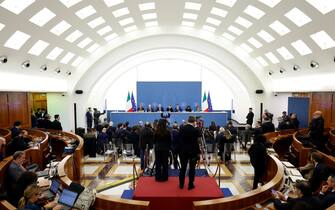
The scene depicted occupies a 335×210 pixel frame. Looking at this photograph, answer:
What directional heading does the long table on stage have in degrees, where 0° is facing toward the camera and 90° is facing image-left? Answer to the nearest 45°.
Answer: approximately 0°

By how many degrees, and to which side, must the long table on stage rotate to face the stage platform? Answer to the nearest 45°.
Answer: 0° — it already faces it

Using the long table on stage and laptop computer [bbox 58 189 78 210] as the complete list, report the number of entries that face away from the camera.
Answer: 0

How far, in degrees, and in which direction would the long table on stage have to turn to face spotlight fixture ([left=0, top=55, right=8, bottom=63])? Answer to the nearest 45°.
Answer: approximately 45° to its right

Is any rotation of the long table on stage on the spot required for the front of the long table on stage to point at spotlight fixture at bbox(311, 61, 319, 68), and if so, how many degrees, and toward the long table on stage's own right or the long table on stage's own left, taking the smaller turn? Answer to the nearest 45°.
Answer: approximately 45° to the long table on stage's own left

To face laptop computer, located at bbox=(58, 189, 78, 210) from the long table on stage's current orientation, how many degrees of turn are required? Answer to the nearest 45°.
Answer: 0° — it already faces it

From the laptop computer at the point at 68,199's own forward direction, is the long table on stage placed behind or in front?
behind
